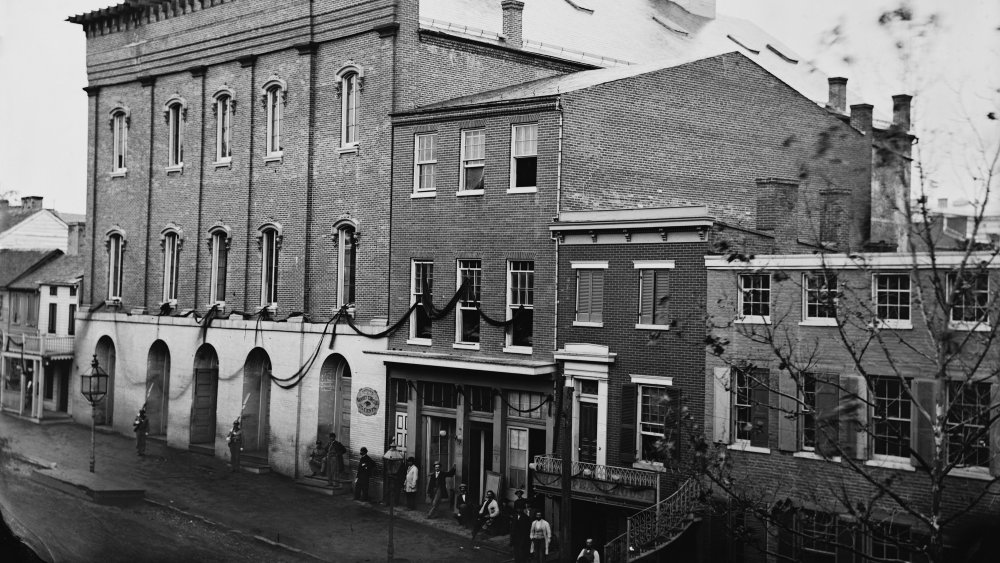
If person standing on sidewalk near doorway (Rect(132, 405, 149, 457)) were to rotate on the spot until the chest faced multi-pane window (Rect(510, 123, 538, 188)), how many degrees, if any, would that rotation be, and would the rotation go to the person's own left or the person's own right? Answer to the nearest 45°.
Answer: approximately 90° to the person's own left

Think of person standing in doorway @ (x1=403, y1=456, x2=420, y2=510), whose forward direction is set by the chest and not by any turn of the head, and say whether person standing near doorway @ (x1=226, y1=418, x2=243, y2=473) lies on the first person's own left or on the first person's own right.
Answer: on the first person's own right

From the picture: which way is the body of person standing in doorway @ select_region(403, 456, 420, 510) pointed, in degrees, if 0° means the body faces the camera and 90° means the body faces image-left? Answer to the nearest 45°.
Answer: approximately 45°

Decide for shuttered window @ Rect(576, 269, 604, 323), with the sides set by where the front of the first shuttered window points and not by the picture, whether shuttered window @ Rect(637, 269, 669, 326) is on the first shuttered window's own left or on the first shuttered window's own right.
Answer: on the first shuttered window's own left

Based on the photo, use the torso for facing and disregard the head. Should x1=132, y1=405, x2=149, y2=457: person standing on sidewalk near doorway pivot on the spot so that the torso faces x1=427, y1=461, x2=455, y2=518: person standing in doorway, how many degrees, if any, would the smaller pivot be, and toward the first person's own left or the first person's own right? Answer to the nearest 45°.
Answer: approximately 90° to the first person's own left

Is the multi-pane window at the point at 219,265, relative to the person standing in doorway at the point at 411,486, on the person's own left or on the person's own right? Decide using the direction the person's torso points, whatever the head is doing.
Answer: on the person's own right
